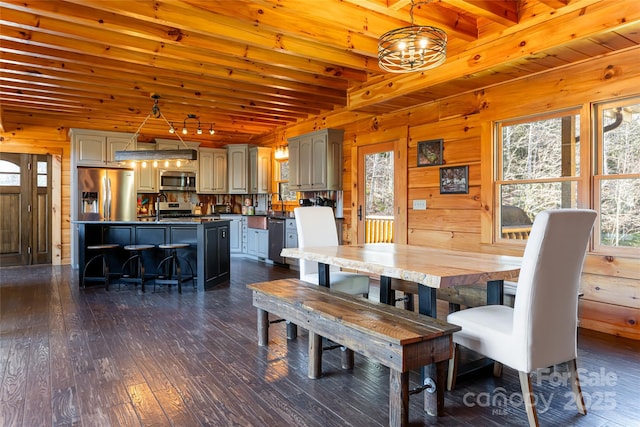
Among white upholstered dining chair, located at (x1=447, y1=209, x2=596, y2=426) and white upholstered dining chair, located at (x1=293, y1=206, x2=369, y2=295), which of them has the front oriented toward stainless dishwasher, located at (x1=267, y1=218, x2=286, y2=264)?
white upholstered dining chair, located at (x1=447, y1=209, x2=596, y2=426)

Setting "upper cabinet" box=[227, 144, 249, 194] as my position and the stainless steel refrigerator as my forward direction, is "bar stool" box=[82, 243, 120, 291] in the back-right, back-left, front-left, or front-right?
front-left

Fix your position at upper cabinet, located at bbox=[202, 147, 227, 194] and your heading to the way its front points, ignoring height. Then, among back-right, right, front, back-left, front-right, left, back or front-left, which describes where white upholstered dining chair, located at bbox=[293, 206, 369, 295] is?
front

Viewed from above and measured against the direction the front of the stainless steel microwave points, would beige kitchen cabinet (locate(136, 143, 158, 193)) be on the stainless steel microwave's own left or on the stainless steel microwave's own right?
on the stainless steel microwave's own right

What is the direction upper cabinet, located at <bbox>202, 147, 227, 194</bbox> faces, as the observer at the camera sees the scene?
facing the viewer

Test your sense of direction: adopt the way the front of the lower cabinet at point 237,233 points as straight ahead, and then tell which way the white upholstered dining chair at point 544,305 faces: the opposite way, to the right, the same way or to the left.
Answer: the opposite way

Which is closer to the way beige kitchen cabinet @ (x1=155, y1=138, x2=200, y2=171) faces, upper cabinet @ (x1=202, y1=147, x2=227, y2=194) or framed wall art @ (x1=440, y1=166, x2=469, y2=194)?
the framed wall art

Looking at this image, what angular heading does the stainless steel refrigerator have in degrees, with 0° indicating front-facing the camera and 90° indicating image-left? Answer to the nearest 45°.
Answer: approximately 0°

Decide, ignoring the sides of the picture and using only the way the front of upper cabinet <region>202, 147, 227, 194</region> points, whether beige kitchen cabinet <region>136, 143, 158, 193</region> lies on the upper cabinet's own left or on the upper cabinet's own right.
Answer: on the upper cabinet's own right

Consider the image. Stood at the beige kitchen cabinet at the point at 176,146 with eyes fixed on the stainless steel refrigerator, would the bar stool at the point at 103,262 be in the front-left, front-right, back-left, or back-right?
front-left

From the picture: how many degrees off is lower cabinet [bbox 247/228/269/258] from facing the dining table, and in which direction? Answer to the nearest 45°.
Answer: approximately 45° to its left

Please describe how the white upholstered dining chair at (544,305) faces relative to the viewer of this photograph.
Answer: facing away from the viewer and to the left of the viewer

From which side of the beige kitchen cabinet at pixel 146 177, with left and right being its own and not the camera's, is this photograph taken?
front

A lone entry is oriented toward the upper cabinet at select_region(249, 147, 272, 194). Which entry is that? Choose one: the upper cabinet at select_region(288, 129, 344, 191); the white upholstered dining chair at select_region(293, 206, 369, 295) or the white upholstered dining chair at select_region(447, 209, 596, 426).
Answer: the white upholstered dining chair at select_region(447, 209, 596, 426)

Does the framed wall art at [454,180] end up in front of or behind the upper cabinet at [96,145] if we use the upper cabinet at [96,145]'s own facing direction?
in front

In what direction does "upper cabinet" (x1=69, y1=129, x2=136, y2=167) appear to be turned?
toward the camera

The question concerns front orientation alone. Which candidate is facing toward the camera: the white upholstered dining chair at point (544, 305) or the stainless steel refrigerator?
the stainless steel refrigerator

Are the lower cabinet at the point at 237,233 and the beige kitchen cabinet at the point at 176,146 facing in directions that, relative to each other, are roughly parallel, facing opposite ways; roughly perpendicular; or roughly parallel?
roughly parallel

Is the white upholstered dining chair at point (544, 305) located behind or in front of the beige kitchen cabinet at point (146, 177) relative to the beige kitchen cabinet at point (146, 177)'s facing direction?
in front

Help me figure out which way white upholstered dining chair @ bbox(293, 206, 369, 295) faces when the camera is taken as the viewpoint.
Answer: facing the viewer and to the right of the viewer

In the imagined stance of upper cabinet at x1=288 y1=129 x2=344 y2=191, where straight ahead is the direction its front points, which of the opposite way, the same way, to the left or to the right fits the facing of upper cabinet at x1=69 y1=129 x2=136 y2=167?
to the left

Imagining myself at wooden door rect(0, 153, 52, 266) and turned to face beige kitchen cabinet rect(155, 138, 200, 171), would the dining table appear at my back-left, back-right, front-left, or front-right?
front-right
